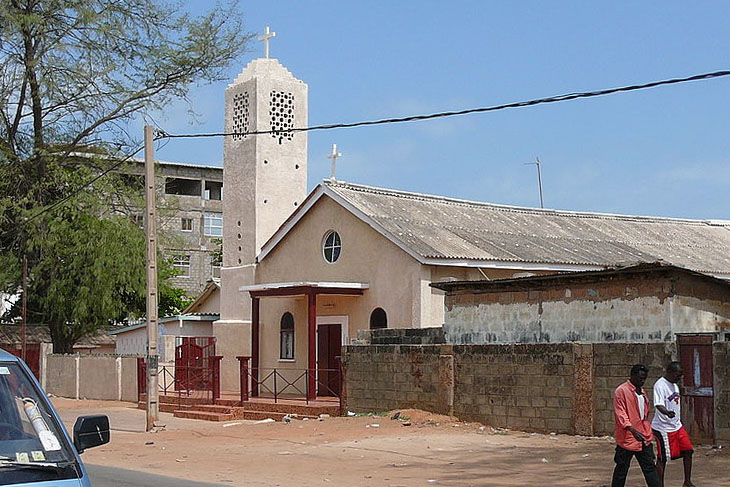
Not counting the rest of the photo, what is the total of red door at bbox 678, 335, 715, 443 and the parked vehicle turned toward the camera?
2

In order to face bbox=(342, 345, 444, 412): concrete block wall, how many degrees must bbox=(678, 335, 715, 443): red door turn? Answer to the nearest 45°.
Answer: approximately 135° to its right

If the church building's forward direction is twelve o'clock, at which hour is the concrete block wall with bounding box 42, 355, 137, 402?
The concrete block wall is roughly at 2 o'clock from the church building.

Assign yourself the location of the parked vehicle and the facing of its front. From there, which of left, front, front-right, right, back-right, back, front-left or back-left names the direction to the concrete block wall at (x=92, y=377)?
back

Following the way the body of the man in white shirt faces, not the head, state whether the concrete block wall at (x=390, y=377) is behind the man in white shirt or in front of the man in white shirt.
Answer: behind

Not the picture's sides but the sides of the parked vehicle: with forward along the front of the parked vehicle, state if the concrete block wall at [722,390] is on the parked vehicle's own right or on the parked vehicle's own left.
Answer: on the parked vehicle's own left

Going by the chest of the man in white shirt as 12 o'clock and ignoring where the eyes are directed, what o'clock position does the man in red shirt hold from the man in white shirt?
The man in red shirt is roughly at 2 o'clock from the man in white shirt.
